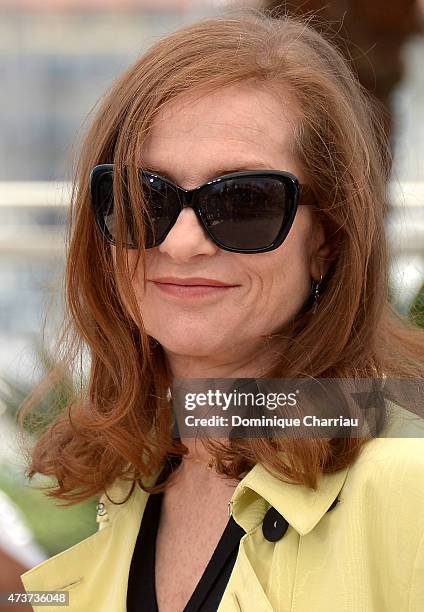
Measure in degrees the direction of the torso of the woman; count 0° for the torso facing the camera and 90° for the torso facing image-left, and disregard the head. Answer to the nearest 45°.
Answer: approximately 45°

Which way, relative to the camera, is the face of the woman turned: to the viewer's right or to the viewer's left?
to the viewer's left
